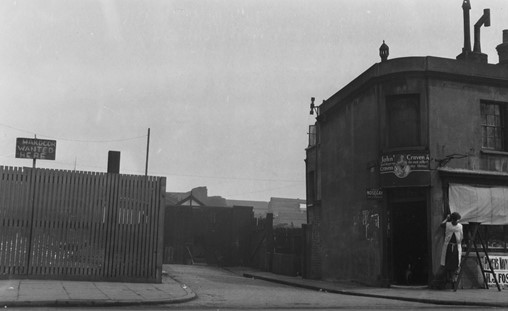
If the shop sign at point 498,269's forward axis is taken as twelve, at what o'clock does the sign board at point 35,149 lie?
The sign board is roughly at 2 o'clock from the shop sign.

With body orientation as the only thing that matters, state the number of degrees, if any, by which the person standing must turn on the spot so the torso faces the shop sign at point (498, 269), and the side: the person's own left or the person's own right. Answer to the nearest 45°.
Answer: approximately 90° to the person's own right

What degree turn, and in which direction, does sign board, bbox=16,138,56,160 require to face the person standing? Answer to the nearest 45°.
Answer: approximately 45° to its left

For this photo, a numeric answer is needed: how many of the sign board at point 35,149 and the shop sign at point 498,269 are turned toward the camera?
2
